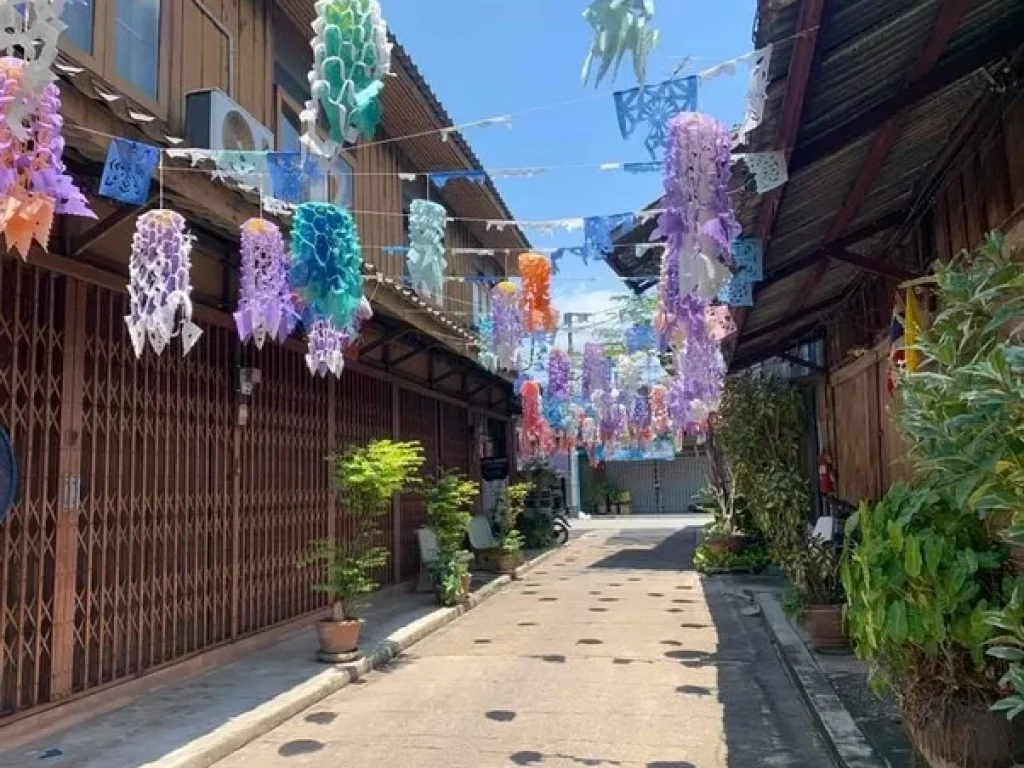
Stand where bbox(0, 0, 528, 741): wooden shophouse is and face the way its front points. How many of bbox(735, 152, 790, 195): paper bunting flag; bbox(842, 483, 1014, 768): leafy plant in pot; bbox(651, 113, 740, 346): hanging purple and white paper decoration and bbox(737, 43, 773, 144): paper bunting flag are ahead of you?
4

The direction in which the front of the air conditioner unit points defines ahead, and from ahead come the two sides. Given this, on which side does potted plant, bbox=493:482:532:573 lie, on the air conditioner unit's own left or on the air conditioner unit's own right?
on the air conditioner unit's own left

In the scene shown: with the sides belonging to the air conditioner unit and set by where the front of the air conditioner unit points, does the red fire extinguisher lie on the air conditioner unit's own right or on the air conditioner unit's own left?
on the air conditioner unit's own left

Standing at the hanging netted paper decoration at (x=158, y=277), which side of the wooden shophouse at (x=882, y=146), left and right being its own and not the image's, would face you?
front

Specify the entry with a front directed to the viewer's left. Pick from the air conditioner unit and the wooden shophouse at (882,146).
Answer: the wooden shophouse

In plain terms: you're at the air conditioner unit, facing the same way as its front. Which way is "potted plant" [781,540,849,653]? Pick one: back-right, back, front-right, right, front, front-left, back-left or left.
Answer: front-left

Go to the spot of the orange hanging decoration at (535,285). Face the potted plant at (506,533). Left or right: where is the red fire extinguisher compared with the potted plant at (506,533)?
right

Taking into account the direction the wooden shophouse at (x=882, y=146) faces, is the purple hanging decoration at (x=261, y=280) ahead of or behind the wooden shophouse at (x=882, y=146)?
ahead

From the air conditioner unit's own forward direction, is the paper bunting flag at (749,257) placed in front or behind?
in front

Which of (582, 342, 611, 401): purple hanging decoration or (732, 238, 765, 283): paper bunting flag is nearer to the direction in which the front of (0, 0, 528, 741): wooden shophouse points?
the paper bunting flag

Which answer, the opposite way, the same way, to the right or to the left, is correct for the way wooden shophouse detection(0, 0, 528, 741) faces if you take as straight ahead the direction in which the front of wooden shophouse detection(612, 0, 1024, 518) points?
the opposite way

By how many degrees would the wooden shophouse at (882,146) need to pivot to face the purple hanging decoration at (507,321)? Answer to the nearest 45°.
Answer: approximately 45° to its right

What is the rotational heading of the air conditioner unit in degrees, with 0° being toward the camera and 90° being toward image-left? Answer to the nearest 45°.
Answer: approximately 315°

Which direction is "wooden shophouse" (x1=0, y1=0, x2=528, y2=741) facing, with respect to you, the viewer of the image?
facing the viewer and to the right of the viewer

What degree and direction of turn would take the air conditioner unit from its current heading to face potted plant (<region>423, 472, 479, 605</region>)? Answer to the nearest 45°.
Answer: approximately 90° to its left

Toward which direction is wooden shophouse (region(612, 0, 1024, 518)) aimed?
to the viewer's left
